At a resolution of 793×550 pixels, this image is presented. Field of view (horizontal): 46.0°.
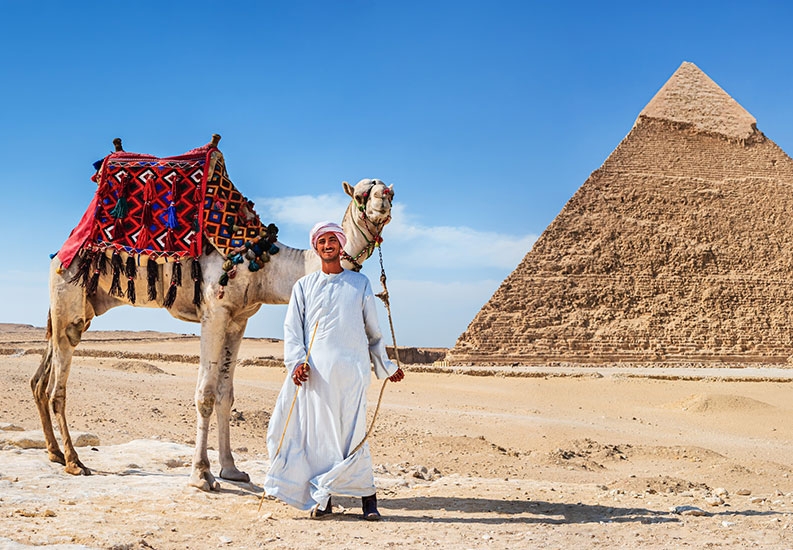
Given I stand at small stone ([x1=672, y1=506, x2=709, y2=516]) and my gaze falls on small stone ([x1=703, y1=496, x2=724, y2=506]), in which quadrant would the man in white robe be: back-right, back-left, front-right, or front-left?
back-left

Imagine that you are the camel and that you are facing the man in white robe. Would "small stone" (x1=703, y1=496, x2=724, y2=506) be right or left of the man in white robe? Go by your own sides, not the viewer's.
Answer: left

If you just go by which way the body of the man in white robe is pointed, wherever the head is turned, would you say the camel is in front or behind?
behind

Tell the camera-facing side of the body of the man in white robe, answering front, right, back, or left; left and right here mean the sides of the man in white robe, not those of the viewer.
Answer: front

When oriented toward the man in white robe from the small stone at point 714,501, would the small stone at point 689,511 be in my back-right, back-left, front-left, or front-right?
front-left

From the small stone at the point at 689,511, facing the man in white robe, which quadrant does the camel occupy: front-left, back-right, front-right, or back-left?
front-right

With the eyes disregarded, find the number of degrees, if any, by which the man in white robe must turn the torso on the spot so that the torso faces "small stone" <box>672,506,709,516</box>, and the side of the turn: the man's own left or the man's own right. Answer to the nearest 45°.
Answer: approximately 90° to the man's own left

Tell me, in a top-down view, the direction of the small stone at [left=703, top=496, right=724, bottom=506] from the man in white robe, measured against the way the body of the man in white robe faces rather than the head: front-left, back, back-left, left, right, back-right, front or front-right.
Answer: left

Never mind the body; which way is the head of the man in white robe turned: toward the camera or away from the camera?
toward the camera
